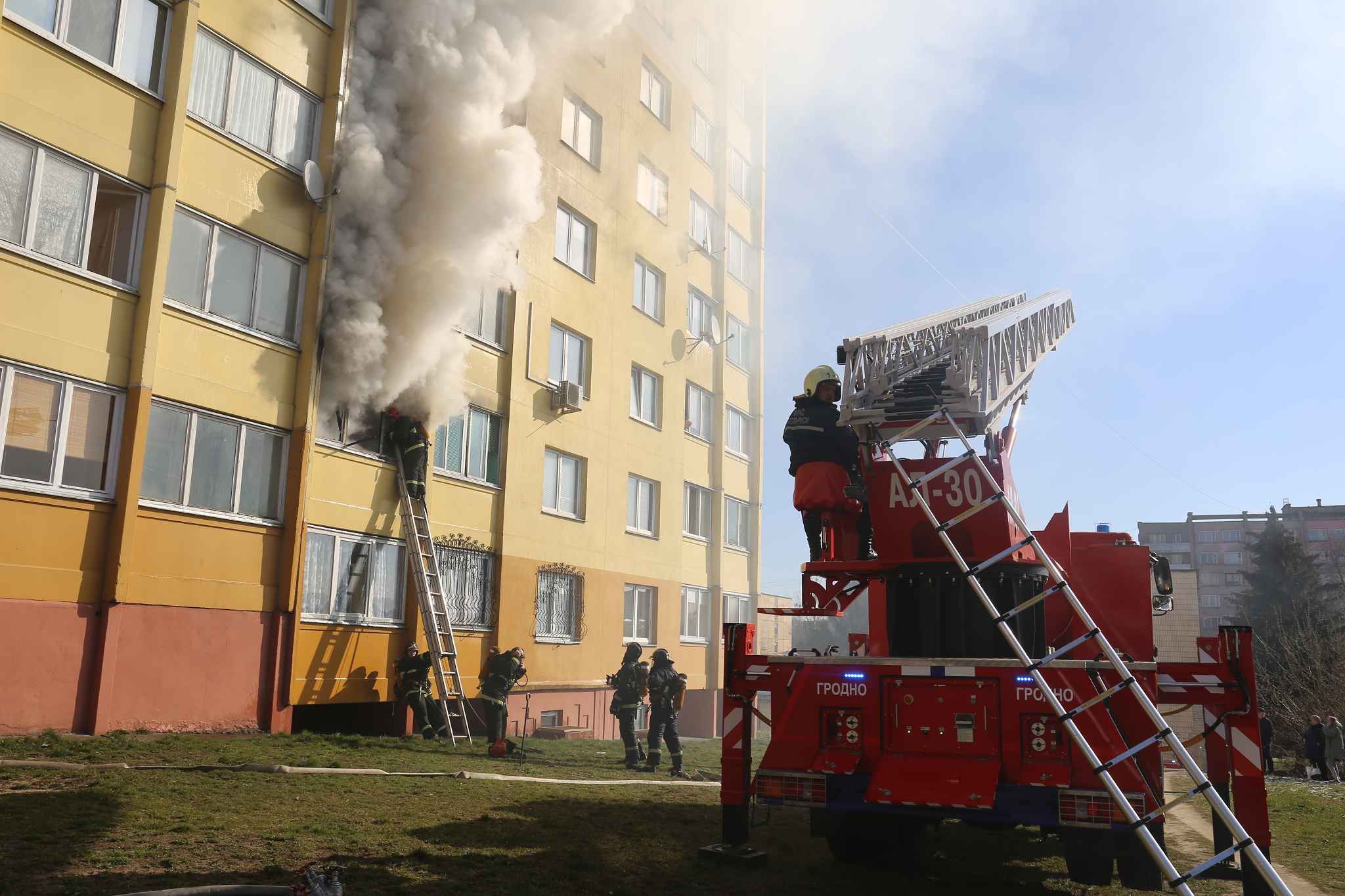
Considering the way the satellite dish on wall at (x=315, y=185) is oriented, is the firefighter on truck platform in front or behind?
in front

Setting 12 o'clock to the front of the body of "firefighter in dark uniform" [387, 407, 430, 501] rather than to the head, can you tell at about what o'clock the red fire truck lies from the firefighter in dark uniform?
The red fire truck is roughly at 7 o'clock from the firefighter in dark uniform.

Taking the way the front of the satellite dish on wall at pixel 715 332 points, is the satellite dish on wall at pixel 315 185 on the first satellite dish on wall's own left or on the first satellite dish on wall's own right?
on the first satellite dish on wall's own right

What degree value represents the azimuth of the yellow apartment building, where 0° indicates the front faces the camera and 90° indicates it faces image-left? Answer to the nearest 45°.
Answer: approximately 315°

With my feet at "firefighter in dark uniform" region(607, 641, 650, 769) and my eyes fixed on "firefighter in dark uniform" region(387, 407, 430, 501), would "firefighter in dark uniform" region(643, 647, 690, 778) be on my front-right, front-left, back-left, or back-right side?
back-left

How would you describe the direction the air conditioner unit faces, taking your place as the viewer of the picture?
facing the viewer and to the right of the viewer

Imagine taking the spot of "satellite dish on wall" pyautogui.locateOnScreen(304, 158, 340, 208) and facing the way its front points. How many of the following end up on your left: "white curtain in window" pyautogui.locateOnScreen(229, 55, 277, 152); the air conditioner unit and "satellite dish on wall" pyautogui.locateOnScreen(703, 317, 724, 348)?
2

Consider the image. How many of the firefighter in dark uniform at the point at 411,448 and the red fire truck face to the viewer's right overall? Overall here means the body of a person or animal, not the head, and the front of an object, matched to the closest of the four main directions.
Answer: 0

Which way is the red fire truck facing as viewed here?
away from the camera

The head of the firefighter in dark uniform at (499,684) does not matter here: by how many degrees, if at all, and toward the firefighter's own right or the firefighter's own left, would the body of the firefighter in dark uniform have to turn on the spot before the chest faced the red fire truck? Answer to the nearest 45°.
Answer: approximately 90° to the firefighter's own right
